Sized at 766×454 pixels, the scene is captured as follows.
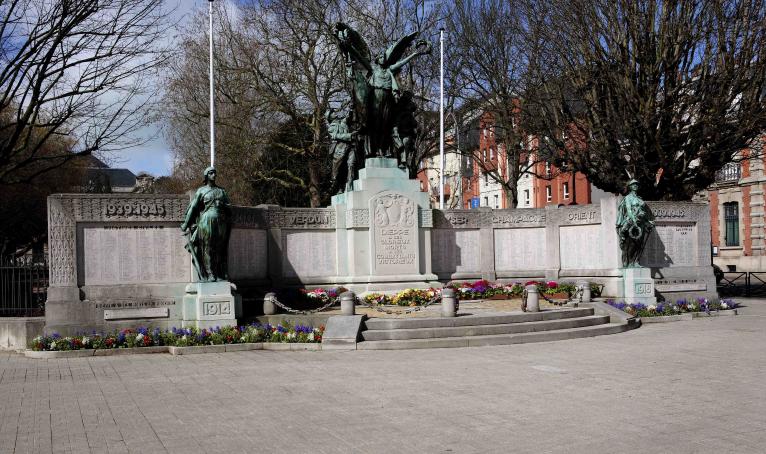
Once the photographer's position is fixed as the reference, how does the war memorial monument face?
facing the viewer and to the right of the viewer

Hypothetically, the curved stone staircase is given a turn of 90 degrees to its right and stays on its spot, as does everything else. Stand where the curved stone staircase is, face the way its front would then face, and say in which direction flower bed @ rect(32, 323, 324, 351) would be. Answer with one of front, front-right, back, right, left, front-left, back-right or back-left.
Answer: front

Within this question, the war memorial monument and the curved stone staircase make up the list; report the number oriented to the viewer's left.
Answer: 0

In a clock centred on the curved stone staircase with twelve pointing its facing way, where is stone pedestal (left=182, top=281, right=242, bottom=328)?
The stone pedestal is roughly at 3 o'clock from the curved stone staircase.

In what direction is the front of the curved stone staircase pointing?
toward the camera

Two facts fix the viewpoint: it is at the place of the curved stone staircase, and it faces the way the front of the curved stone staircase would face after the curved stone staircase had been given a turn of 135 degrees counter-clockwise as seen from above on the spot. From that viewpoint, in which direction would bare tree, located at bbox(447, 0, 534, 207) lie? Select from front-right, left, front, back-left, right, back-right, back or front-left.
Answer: front-left

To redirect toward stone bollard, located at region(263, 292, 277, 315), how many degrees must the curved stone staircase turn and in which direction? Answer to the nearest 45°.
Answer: approximately 90° to its right

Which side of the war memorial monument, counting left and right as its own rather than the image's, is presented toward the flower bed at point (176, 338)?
right

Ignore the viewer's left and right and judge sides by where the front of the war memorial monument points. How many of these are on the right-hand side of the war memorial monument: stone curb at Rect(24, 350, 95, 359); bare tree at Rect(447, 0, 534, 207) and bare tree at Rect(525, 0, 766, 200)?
1

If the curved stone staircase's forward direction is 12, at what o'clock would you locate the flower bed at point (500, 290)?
The flower bed is roughly at 6 o'clock from the curved stone staircase.

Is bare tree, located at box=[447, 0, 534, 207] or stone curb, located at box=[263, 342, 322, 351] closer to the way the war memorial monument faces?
the stone curb

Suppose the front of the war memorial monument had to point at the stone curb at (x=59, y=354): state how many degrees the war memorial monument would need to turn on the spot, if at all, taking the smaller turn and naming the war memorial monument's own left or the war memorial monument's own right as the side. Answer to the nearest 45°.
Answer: approximately 90° to the war memorial monument's own right

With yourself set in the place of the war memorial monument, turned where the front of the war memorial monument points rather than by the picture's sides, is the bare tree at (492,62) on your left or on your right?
on your left
